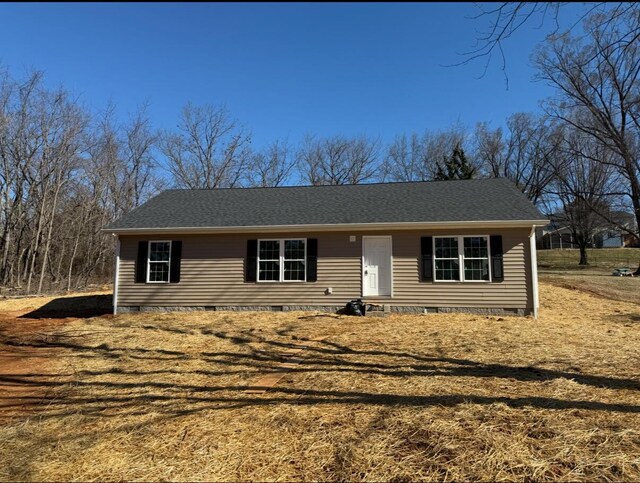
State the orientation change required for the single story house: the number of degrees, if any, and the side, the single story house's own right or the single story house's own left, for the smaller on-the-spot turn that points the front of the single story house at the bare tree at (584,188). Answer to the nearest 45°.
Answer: approximately 135° to the single story house's own left

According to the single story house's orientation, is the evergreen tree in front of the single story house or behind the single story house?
behind

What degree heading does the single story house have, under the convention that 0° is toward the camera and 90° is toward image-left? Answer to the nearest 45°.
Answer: approximately 0°
